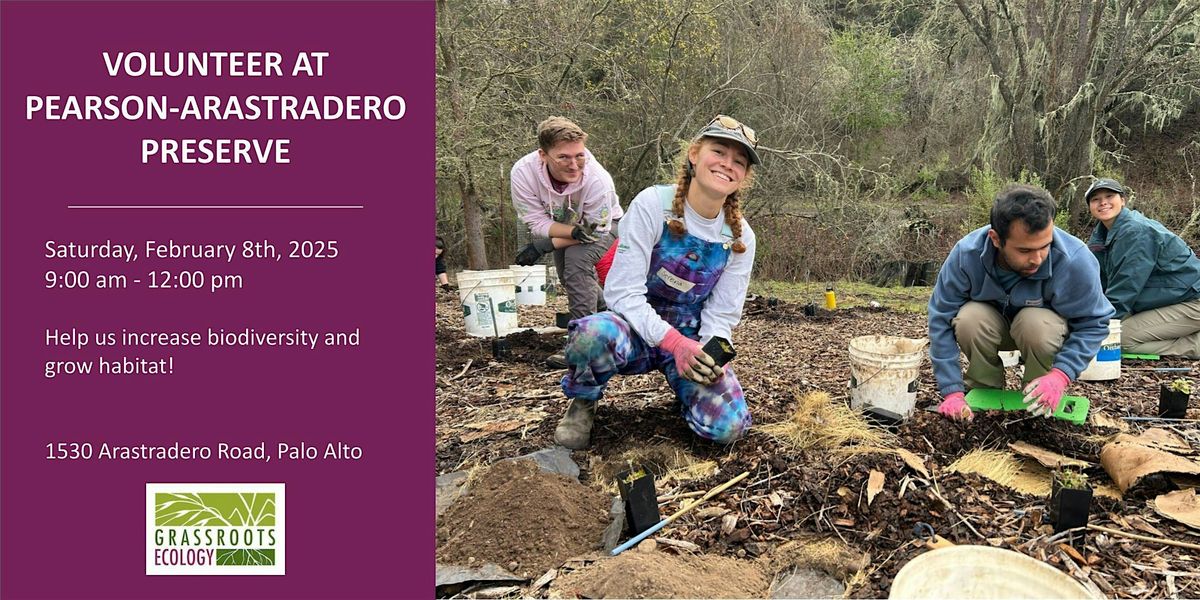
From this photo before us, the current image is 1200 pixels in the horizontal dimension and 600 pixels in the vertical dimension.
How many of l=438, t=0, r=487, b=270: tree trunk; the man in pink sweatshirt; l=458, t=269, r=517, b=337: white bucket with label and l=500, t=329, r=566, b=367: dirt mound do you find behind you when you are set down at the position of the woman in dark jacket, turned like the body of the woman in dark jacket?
0

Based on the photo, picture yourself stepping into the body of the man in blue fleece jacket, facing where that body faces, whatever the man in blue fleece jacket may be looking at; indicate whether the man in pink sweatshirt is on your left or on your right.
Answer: on your right

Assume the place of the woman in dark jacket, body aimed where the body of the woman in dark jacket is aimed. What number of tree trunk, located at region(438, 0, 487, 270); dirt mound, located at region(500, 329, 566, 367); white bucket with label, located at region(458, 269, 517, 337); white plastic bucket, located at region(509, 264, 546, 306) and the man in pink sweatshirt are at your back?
0

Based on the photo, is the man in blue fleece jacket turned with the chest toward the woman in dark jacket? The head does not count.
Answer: no

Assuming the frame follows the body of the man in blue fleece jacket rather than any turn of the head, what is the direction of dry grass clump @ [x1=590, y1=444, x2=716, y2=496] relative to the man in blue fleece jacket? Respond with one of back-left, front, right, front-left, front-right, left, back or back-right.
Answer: front-right

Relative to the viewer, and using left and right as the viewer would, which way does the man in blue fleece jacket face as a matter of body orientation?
facing the viewer

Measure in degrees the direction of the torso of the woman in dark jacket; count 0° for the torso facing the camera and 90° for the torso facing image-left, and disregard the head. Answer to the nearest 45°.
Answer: approximately 90°

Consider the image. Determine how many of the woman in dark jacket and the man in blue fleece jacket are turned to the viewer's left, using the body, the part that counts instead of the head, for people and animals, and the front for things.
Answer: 1

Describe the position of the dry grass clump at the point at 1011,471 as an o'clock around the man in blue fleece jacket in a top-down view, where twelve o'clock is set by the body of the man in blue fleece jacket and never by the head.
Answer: The dry grass clump is roughly at 12 o'clock from the man in blue fleece jacket.

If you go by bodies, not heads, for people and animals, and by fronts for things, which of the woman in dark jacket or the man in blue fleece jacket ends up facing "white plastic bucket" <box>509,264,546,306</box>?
the woman in dark jacket

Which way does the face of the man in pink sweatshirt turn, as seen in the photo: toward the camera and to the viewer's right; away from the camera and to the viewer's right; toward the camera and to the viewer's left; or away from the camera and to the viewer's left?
toward the camera and to the viewer's right

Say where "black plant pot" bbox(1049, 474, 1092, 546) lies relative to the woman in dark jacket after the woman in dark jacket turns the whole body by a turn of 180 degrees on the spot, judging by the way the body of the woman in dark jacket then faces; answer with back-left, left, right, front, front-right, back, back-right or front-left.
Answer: right

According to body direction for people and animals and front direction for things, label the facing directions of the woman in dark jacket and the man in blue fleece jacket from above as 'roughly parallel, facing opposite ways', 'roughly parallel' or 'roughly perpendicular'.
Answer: roughly perpendicular
